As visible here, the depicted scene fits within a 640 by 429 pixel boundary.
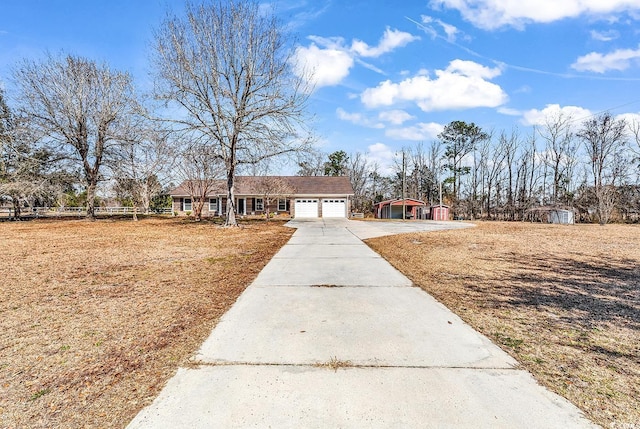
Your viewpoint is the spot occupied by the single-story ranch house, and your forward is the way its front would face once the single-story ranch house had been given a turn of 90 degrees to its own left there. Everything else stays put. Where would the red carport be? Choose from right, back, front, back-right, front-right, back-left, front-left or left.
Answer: front

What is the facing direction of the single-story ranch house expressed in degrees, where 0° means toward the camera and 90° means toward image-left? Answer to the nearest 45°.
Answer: approximately 0°

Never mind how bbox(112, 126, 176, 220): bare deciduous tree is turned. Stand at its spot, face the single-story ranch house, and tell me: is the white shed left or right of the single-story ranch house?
right

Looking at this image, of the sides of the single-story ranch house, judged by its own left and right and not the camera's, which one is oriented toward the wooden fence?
right

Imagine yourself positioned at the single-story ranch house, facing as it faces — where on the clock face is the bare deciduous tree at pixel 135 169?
The bare deciduous tree is roughly at 2 o'clock from the single-story ranch house.

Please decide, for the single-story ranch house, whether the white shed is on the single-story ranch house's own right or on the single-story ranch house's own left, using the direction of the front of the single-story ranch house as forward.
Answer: on the single-story ranch house's own left
